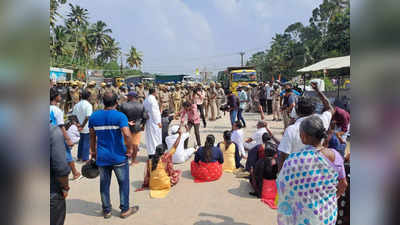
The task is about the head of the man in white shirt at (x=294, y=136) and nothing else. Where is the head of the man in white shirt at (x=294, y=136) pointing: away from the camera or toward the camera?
away from the camera

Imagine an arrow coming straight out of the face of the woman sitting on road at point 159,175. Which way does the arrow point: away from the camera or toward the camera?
away from the camera

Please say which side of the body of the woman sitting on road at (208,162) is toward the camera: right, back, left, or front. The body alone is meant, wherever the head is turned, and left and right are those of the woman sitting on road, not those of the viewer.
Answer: back

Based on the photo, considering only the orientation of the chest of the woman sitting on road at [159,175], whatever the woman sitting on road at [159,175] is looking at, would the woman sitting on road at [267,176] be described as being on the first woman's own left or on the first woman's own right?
on the first woman's own right

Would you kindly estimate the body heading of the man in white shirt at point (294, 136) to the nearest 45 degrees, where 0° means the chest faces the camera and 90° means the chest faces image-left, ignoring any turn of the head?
approximately 180°

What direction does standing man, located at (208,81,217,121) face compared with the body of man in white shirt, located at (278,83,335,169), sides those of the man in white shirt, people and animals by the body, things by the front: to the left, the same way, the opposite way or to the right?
the opposite way

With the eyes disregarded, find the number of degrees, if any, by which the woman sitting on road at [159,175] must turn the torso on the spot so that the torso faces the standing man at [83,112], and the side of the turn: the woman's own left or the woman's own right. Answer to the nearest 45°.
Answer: approximately 90° to the woman's own left

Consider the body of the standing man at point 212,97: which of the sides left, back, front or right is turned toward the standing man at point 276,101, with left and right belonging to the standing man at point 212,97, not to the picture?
left

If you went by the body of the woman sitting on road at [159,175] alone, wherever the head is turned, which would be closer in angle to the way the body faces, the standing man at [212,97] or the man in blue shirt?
the standing man

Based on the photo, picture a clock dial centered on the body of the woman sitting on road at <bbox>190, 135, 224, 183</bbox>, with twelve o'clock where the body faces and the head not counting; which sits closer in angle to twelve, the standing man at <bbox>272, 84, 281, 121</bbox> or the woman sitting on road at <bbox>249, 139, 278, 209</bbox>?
the standing man

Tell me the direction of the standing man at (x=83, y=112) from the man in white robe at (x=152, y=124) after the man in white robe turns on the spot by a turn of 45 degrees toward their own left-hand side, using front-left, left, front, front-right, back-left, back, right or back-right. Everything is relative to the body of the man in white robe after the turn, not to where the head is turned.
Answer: left
